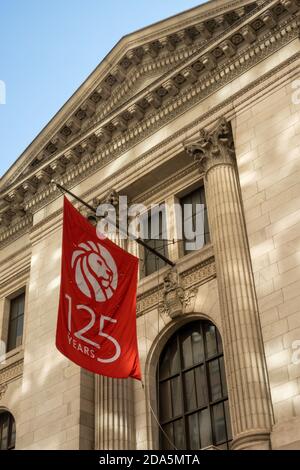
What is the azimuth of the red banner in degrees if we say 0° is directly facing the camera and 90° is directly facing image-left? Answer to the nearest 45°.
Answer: approximately 315°

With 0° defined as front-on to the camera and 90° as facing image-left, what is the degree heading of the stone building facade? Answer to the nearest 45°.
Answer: approximately 45°
